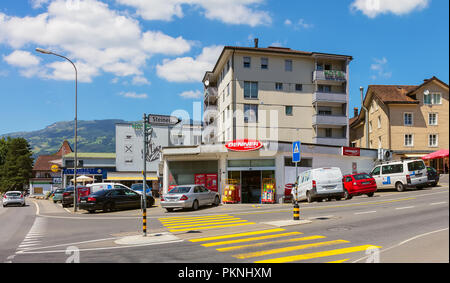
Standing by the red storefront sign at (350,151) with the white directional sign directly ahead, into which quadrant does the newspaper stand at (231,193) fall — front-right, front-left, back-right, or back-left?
front-right

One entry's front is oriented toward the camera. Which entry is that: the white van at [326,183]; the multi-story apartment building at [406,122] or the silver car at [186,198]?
the multi-story apartment building

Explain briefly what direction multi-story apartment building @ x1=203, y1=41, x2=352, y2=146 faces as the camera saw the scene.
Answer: facing the viewer

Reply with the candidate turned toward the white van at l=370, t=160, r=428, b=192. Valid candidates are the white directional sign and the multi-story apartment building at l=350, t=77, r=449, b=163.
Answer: the multi-story apartment building

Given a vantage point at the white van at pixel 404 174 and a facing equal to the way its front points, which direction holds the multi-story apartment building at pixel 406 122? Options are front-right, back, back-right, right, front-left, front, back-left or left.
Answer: front-right

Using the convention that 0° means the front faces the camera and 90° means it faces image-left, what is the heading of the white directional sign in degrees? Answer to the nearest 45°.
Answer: approximately 0°

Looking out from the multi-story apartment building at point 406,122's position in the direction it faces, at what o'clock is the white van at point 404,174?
The white van is roughly at 12 o'clock from the multi-story apartment building.

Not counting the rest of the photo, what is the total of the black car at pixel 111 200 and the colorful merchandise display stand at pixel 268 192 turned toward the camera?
1

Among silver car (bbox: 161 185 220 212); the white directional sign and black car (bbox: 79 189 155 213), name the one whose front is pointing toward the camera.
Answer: the white directional sign

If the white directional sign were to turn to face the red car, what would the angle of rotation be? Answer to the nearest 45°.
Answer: approximately 135° to its left

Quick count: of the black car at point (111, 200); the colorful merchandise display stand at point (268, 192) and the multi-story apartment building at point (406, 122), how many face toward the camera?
2

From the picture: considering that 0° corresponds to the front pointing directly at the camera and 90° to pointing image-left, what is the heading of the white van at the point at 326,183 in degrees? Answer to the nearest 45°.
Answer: approximately 135°
